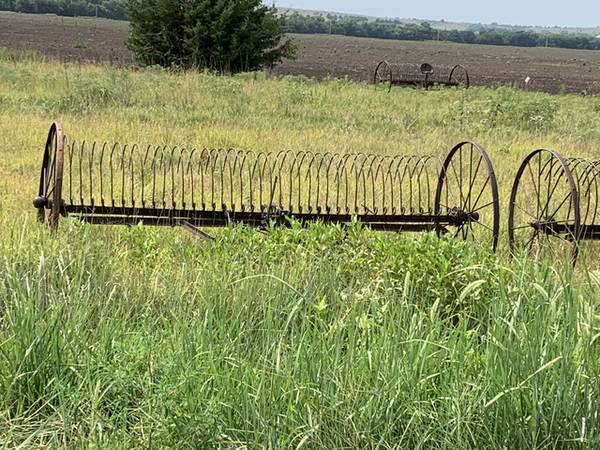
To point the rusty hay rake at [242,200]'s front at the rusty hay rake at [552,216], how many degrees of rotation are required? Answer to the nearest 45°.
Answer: approximately 90° to its left

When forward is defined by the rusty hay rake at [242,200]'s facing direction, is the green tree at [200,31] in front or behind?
behind

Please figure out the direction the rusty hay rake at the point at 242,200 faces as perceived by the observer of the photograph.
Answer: facing the viewer
